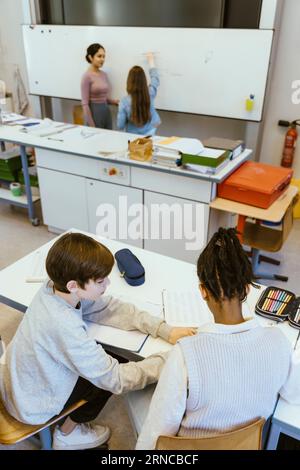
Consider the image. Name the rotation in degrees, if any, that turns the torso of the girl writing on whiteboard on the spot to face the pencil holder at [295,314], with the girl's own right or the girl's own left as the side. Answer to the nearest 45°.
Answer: approximately 180°

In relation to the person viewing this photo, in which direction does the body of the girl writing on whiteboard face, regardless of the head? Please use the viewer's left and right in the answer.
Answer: facing away from the viewer

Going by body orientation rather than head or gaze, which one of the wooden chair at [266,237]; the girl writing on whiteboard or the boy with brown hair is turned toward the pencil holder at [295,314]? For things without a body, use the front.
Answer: the boy with brown hair

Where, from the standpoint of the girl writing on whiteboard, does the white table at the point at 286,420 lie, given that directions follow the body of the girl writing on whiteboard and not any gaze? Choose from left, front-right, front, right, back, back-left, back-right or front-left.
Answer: back

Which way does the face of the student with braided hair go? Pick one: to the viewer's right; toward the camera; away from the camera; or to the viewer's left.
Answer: away from the camera

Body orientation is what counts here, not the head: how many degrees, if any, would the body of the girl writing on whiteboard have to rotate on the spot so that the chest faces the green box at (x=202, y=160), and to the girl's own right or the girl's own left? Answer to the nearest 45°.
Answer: approximately 135° to the girl's own right

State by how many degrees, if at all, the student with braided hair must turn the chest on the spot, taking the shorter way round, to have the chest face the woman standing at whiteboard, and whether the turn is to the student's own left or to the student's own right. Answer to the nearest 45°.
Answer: approximately 45° to the student's own left

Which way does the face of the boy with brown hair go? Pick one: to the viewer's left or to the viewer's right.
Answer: to the viewer's right

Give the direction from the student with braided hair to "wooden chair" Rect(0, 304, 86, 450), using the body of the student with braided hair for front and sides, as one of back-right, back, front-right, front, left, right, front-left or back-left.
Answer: left

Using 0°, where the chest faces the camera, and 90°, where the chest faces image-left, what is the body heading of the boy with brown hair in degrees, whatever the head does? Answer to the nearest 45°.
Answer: approximately 270°

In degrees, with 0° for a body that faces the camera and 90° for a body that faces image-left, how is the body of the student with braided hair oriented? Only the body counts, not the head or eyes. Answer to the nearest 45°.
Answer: approximately 180°
